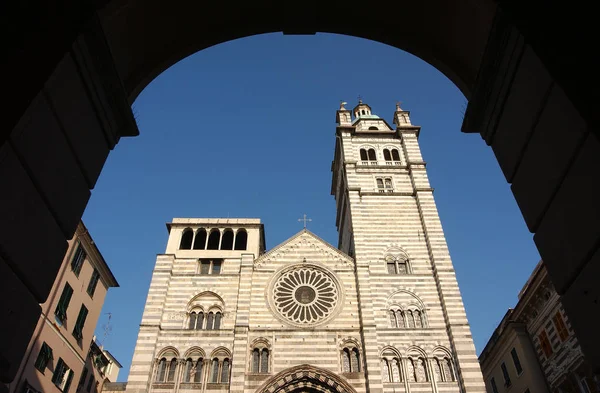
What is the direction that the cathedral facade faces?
toward the camera

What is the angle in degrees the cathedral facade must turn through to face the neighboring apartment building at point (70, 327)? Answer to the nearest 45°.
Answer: approximately 90° to its right

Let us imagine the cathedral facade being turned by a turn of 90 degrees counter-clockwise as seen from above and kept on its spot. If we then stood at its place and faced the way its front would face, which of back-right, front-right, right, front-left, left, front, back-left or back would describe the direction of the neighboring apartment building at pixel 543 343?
front
